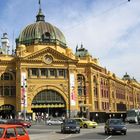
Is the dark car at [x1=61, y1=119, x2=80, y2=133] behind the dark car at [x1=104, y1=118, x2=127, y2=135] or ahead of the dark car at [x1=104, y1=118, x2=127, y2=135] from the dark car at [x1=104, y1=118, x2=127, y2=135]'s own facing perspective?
behind

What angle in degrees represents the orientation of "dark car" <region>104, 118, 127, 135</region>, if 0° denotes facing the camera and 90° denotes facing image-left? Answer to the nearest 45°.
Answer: approximately 315°

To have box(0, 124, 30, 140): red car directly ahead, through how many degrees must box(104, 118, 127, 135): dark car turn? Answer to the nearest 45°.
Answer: approximately 45° to its right

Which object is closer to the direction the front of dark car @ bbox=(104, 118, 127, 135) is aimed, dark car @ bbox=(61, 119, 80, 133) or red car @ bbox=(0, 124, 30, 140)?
the red car
